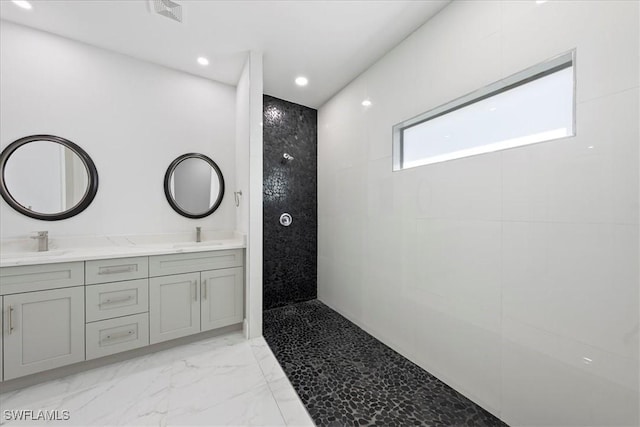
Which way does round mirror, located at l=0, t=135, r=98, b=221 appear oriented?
toward the camera

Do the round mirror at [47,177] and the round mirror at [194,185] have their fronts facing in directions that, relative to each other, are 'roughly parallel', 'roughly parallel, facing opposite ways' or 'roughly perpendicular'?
roughly parallel

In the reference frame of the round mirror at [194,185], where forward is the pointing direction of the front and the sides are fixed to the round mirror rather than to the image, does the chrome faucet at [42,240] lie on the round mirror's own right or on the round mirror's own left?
on the round mirror's own right

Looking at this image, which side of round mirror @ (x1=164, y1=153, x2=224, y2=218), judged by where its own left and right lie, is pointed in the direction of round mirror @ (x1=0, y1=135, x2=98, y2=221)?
right

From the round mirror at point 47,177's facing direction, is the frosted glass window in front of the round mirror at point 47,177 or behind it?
in front

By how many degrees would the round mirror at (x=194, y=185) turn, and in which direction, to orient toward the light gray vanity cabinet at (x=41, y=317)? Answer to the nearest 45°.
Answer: approximately 45° to its right

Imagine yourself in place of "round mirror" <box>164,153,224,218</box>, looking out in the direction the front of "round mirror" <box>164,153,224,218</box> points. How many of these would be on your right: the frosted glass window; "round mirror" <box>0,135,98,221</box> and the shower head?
1

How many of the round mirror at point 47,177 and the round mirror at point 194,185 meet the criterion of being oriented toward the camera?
2

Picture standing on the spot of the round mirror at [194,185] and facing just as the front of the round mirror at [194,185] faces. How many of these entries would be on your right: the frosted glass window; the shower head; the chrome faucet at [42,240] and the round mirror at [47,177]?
2

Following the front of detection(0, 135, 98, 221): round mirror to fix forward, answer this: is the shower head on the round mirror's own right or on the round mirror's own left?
on the round mirror's own left

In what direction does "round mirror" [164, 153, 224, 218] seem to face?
toward the camera
